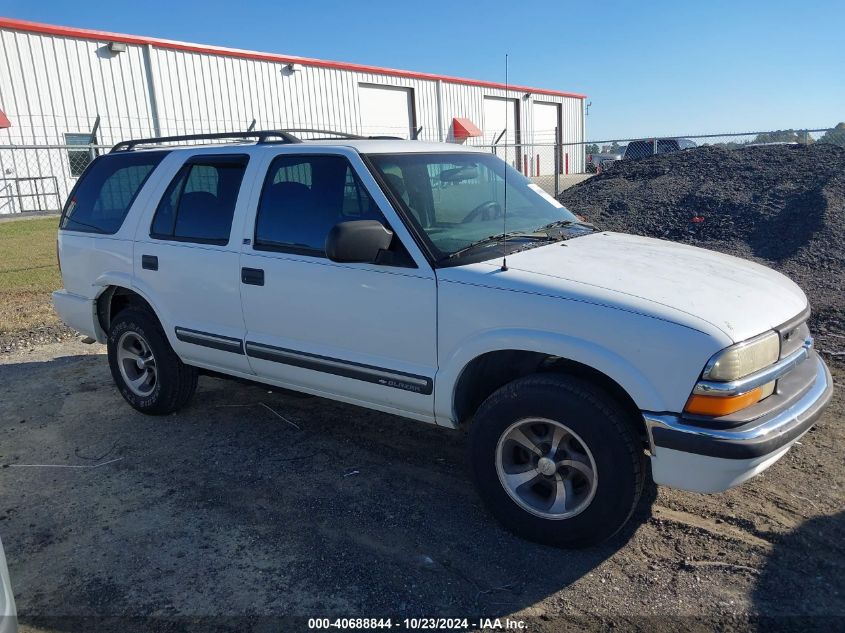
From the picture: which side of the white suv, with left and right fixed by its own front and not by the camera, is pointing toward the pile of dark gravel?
left

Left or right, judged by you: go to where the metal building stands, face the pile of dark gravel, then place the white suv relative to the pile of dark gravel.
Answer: right

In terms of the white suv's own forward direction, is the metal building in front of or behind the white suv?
behind

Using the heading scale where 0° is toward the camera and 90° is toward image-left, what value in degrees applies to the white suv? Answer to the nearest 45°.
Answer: approximately 315°
